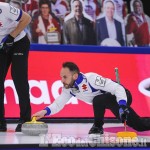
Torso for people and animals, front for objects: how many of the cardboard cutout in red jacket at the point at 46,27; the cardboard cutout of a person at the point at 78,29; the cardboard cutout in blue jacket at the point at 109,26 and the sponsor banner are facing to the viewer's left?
0

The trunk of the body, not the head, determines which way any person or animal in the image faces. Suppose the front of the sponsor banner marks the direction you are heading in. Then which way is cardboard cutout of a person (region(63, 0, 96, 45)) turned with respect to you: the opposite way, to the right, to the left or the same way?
the same way

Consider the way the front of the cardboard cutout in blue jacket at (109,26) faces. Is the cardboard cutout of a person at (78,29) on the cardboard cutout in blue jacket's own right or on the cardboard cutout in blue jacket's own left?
on the cardboard cutout in blue jacket's own right

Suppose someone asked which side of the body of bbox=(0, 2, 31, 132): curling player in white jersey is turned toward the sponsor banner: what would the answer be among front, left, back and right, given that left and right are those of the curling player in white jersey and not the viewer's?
back

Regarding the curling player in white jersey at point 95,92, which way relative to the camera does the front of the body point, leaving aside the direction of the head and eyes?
to the viewer's left

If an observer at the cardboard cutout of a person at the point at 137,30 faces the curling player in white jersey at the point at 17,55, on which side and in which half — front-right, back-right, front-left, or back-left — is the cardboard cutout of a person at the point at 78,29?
front-right

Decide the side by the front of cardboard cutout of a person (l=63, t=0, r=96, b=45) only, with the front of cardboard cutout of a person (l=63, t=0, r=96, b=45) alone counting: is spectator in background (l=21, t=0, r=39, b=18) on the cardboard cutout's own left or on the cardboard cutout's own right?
on the cardboard cutout's own right

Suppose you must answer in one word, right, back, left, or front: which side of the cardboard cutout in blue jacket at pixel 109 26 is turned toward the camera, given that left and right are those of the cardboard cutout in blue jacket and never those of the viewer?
front

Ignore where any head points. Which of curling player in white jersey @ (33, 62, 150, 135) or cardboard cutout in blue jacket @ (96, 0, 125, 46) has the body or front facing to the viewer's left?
the curling player in white jersey

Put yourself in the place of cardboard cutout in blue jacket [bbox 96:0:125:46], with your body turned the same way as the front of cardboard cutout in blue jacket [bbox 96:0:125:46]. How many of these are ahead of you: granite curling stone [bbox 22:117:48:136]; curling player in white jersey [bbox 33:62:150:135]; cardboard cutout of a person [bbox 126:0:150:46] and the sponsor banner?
3

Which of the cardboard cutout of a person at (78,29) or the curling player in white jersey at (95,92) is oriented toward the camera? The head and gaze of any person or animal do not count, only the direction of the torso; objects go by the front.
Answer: the cardboard cutout of a person

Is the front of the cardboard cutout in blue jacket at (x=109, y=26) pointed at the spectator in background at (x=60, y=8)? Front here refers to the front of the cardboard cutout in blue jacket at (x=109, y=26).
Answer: no

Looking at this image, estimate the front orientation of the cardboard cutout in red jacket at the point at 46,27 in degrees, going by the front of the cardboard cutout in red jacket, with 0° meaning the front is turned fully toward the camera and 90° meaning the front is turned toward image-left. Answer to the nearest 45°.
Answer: approximately 0°

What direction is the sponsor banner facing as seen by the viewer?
toward the camera

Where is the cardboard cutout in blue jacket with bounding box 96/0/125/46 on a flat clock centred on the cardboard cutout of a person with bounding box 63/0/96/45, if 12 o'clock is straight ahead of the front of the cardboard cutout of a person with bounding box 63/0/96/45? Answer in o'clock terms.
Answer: the cardboard cutout in blue jacket with bounding box 96/0/125/46 is roughly at 8 o'clock from the cardboard cutout of a person with bounding box 63/0/96/45.

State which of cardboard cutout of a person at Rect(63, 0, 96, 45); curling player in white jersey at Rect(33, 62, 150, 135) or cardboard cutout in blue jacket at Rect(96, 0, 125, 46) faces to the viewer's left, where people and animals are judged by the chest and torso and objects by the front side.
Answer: the curling player in white jersey
